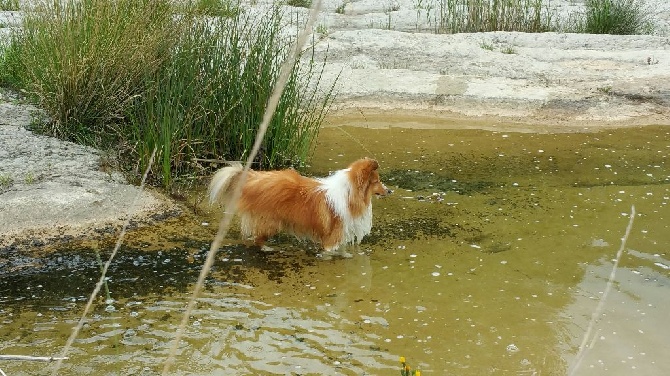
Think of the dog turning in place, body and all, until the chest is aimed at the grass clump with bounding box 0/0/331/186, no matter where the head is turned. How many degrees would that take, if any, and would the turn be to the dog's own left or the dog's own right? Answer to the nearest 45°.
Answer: approximately 135° to the dog's own left

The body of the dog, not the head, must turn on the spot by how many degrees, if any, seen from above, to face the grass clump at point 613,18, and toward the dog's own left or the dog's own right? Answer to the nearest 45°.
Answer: approximately 45° to the dog's own left

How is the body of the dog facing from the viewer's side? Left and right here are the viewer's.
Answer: facing to the right of the viewer

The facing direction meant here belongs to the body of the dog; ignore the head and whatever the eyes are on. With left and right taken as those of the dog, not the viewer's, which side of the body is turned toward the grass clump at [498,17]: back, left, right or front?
left

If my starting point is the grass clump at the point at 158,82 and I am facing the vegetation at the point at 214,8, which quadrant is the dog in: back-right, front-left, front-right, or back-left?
back-right

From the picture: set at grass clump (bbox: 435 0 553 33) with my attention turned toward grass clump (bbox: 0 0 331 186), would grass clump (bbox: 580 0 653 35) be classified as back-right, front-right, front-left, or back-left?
back-left
